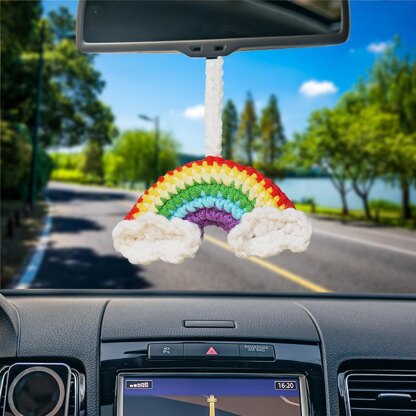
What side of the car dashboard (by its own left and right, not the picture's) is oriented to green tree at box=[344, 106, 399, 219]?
back

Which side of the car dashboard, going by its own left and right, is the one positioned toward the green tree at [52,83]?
back

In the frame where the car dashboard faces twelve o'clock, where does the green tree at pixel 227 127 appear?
The green tree is roughly at 6 o'clock from the car dashboard.

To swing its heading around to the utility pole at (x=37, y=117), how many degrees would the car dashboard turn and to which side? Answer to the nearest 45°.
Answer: approximately 180°

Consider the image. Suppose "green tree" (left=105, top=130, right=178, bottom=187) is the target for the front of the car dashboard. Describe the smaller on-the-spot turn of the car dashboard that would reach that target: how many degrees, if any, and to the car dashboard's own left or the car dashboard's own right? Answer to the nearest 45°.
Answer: approximately 180°

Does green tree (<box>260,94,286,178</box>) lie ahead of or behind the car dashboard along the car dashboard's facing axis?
behind

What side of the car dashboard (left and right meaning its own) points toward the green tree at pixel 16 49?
back

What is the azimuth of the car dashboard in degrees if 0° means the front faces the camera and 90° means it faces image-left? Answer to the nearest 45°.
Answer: approximately 0°
